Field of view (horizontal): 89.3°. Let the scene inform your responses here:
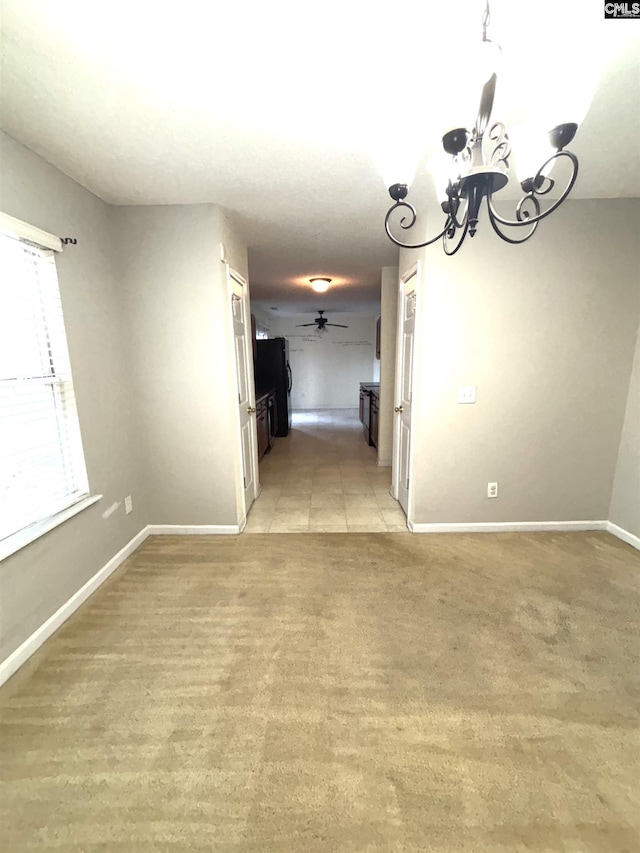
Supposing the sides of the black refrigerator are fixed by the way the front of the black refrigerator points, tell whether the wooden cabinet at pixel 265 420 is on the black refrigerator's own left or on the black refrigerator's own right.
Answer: on the black refrigerator's own right

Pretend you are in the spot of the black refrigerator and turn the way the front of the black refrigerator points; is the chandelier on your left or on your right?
on your right

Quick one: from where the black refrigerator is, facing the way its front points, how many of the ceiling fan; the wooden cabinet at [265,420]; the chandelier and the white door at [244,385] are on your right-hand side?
3

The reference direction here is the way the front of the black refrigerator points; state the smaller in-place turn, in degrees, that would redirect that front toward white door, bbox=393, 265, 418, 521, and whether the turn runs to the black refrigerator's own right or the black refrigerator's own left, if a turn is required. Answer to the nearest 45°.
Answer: approximately 90° to the black refrigerator's own right

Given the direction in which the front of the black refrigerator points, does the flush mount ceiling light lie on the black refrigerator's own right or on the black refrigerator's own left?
on the black refrigerator's own right

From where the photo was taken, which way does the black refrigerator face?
to the viewer's right

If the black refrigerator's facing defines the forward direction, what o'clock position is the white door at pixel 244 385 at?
The white door is roughly at 3 o'clock from the black refrigerator.

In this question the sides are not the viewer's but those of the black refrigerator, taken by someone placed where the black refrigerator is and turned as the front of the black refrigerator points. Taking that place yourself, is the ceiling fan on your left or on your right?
on your left

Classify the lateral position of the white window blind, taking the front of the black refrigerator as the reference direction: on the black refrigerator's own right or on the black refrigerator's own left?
on the black refrigerator's own right
